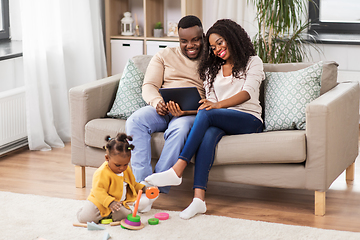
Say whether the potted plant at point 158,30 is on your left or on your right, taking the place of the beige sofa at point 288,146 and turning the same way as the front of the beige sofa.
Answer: on your right

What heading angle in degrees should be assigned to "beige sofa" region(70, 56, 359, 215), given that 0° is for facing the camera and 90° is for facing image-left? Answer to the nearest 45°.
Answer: approximately 45°

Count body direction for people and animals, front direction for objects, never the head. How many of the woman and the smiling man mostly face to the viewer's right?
0

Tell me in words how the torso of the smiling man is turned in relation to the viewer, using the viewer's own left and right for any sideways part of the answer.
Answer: facing the viewer

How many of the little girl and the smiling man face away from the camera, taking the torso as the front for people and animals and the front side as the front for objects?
0

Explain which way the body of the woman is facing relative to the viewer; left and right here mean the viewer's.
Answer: facing the viewer and to the left of the viewer

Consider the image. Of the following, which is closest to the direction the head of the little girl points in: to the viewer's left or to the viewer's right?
to the viewer's right

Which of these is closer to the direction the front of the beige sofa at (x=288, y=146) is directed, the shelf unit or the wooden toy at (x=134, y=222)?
the wooden toy

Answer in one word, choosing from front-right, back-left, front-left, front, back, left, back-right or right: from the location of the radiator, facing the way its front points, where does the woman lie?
front

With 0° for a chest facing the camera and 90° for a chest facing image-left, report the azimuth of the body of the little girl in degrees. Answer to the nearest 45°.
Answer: approximately 315°

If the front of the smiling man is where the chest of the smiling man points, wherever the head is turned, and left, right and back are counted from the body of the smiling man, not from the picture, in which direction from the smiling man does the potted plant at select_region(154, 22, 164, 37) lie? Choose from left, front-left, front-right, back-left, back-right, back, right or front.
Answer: back

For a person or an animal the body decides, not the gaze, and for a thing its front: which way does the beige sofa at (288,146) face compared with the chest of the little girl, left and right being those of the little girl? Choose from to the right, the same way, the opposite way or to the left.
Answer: to the right

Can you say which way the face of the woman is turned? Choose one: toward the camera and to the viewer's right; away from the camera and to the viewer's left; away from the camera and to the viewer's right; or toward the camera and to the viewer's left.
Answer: toward the camera and to the viewer's left

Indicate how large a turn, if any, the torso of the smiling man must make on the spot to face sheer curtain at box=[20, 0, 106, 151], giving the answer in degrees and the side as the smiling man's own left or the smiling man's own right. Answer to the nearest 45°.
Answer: approximately 135° to the smiling man's own right

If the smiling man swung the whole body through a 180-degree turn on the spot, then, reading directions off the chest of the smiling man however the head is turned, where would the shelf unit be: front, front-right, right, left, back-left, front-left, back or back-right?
front

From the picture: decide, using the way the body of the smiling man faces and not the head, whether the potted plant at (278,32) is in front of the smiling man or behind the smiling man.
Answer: behind
